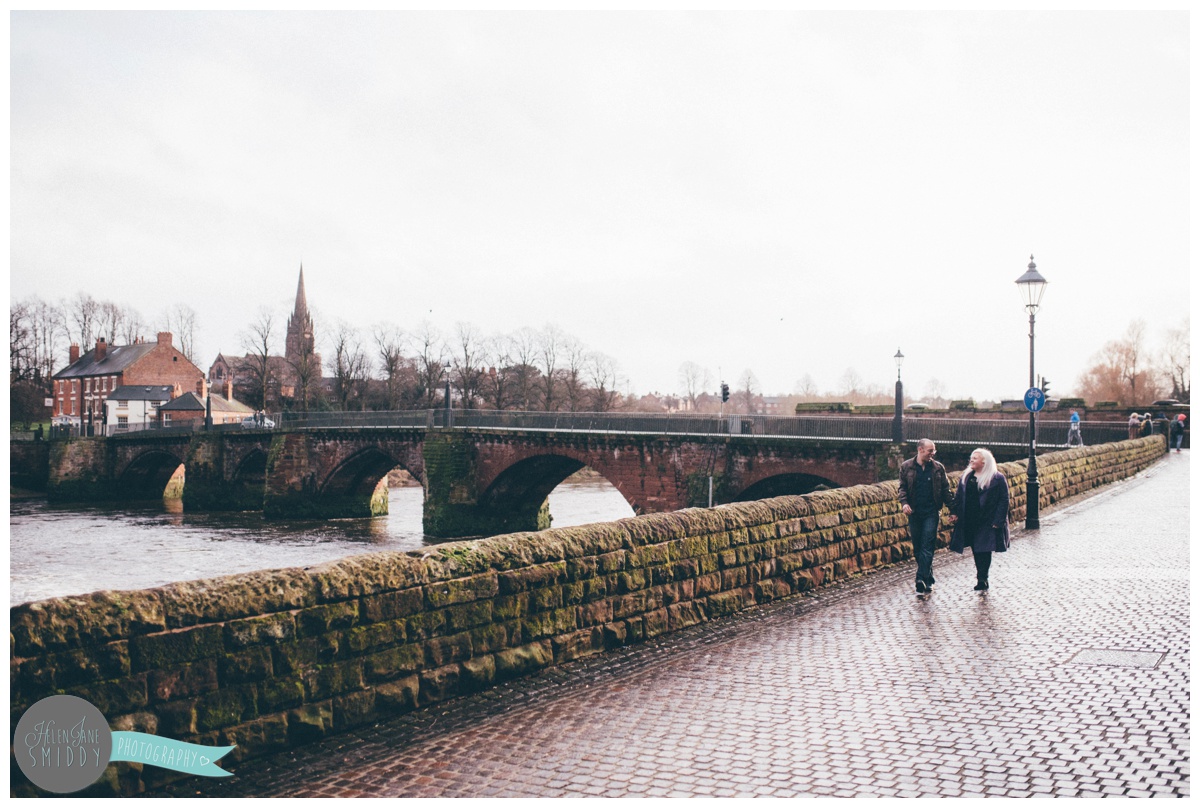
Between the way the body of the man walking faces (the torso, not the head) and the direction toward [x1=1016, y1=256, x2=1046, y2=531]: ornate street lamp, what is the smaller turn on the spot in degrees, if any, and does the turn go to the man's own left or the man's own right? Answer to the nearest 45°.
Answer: approximately 180°

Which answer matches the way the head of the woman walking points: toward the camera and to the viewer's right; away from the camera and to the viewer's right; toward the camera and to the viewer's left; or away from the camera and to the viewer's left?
toward the camera and to the viewer's left

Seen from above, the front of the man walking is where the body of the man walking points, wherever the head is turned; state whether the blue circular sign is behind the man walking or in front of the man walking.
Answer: behind

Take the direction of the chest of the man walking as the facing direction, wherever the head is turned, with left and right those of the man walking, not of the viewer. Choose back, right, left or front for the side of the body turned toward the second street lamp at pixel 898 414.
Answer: back

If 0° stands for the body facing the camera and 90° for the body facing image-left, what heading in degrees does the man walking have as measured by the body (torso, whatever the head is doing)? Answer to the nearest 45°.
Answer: approximately 0°
